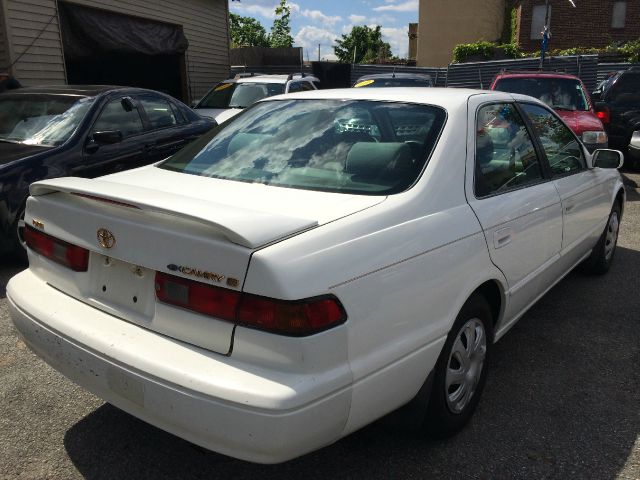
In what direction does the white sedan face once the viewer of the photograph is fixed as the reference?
facing away from the viewer and to the right of the viewer

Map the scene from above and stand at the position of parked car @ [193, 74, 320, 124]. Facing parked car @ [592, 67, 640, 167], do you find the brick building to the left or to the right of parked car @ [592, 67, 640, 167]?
left

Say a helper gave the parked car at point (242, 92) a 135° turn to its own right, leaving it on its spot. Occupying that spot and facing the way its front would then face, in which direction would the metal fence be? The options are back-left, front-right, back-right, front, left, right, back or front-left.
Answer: front-right

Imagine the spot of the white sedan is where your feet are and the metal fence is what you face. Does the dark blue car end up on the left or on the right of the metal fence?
left

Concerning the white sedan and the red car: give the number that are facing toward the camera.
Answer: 1

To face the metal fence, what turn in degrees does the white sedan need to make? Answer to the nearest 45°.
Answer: approximately 45° to its left

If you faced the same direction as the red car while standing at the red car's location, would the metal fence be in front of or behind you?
behind

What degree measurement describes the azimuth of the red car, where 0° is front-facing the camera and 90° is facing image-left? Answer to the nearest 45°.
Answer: approximately 0°
